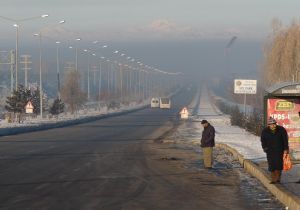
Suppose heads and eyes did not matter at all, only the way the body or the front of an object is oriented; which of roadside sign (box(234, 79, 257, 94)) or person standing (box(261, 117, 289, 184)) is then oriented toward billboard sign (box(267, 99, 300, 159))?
the roadside sign

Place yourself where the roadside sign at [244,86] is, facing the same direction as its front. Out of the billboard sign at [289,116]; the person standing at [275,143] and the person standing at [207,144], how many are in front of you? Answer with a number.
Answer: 3

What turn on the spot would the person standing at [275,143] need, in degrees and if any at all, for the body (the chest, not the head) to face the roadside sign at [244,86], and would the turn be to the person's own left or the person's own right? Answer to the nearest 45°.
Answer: approximately 180°

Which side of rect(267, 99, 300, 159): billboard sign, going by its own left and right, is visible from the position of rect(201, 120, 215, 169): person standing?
right

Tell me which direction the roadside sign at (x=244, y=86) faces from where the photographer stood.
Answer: facing the viewer

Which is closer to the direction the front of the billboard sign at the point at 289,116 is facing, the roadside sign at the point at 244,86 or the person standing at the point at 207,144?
the person standing

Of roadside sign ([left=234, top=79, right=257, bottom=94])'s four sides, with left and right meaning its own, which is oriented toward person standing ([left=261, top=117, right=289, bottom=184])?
front

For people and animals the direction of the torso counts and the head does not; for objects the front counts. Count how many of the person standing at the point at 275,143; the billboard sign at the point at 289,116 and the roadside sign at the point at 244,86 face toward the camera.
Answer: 3

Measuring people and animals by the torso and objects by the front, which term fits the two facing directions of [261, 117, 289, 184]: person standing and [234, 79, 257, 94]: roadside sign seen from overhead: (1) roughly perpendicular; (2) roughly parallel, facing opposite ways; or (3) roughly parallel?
roughly parallel

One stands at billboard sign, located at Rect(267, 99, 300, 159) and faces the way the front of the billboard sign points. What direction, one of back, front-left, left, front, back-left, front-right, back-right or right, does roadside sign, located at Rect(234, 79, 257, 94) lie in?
back

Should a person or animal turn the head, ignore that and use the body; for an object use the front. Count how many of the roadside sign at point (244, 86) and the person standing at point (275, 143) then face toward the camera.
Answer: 2

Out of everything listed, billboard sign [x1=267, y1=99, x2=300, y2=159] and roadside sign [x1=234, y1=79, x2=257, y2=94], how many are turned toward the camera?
2

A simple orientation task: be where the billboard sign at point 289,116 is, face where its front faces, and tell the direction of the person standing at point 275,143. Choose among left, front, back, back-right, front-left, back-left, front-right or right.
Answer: front

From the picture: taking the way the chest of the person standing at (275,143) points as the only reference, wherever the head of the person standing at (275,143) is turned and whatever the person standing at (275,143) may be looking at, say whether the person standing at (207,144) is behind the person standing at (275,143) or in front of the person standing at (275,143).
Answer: behind

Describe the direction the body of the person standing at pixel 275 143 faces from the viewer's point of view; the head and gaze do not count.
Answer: toward the camera

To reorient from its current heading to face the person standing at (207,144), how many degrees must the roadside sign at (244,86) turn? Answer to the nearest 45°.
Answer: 0° — it already faces them

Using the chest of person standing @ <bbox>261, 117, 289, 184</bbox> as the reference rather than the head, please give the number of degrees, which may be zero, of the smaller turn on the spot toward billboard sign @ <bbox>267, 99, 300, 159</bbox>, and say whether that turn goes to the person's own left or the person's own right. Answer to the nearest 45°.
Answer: approximately 180°

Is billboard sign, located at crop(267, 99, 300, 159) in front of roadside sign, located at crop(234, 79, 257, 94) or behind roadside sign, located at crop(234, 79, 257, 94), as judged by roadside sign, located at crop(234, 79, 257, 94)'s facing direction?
in front
